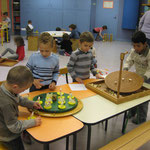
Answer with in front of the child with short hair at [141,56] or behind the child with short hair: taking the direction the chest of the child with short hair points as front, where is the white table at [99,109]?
in front

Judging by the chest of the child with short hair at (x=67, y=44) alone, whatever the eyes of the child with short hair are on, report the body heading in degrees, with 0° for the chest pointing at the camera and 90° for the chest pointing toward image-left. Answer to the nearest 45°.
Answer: approximately 180°

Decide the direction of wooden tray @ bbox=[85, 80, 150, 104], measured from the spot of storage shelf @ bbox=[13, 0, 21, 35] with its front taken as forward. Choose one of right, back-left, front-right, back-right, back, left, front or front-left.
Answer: front

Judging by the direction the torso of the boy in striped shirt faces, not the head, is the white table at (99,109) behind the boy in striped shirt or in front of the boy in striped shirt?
in front

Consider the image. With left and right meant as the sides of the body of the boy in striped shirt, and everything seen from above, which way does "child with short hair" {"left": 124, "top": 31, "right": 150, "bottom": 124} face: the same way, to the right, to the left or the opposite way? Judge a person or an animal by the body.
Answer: to the right

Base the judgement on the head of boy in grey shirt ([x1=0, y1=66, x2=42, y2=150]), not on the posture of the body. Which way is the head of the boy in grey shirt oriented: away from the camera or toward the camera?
away from the camera

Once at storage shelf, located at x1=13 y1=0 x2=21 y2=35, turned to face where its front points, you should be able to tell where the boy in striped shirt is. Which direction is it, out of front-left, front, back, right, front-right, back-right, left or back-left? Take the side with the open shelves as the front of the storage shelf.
front

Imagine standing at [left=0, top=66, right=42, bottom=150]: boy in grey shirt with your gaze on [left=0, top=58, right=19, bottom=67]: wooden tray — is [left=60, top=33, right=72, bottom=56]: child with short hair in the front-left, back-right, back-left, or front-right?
front-right

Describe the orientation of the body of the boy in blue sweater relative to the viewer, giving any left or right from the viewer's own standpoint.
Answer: facing the viewer
